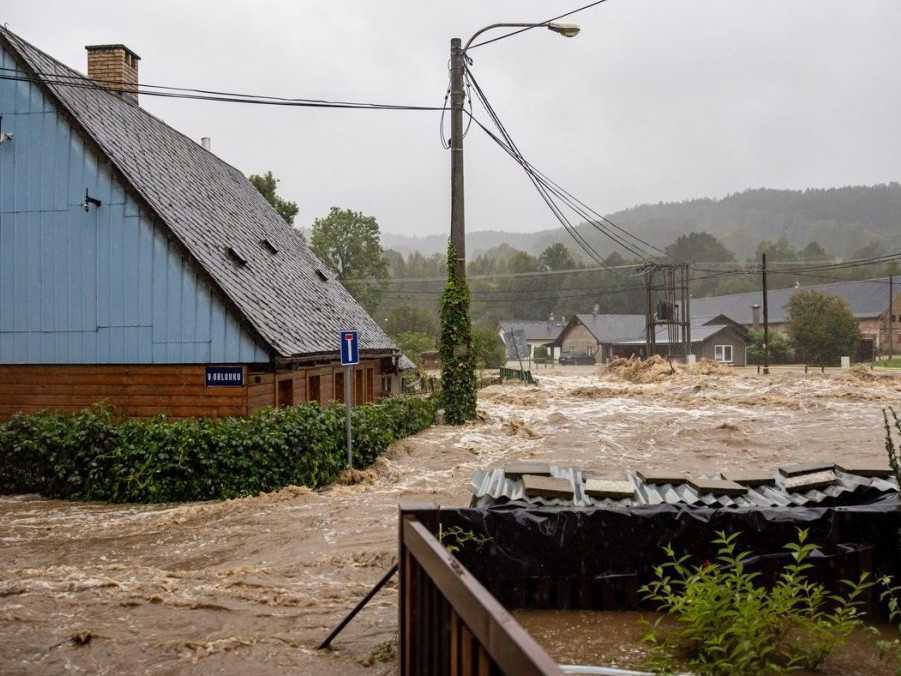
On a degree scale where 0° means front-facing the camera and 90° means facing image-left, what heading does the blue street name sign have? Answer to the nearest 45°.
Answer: approximately 0°

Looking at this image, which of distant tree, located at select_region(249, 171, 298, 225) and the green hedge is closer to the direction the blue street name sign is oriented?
the green hedge

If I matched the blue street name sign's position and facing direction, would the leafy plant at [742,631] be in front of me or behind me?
in front

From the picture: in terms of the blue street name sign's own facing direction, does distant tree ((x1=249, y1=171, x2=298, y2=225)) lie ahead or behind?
behind

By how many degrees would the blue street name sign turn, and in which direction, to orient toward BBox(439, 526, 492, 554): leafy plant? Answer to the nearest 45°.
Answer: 0° — it already faces it

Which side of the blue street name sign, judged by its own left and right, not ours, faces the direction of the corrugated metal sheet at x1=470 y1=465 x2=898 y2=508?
front
